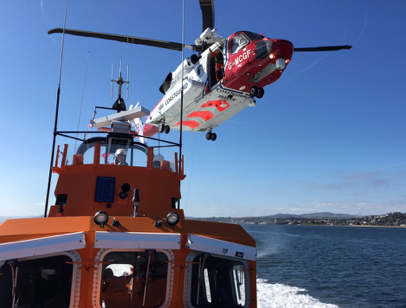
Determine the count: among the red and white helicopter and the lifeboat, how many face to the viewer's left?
0

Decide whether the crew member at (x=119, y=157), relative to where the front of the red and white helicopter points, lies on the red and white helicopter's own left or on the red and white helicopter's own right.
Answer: on the red and white helicopter's own right

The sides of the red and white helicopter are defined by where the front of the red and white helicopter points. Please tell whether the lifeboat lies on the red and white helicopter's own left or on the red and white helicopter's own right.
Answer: on the red and white helicopter's own right

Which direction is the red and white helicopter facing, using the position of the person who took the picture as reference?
facing the viewer and to the right of the viewer
